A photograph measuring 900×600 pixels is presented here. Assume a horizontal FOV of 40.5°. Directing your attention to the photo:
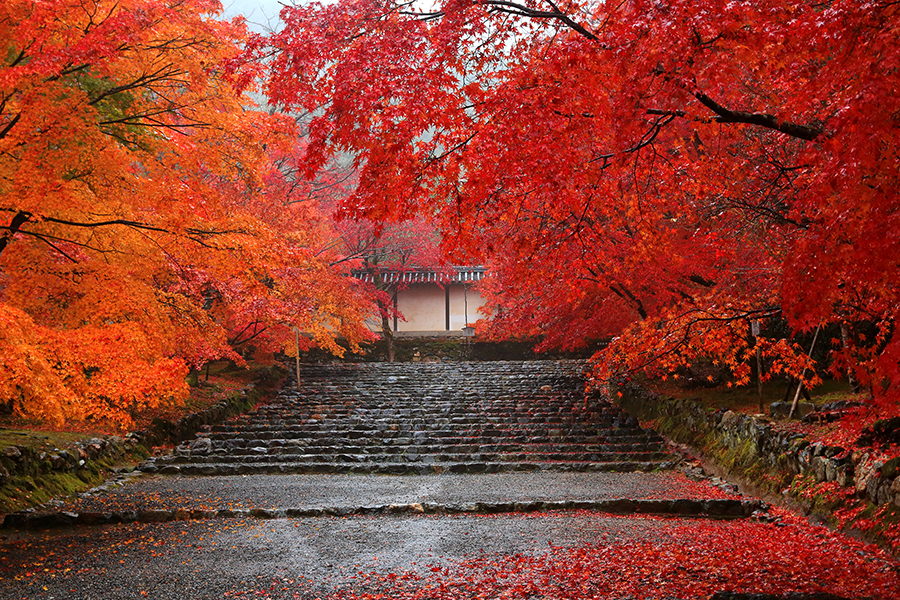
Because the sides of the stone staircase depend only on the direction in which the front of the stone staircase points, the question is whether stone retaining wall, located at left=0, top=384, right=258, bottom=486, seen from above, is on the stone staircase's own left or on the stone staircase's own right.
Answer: on the stone staircase's own right

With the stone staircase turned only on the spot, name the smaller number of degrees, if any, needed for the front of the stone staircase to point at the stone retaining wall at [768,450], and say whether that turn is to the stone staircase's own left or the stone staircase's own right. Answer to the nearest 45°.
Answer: approximately 45° to the stone staircase's own left

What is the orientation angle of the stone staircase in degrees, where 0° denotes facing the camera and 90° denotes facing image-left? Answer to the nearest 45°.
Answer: approximately 0°
